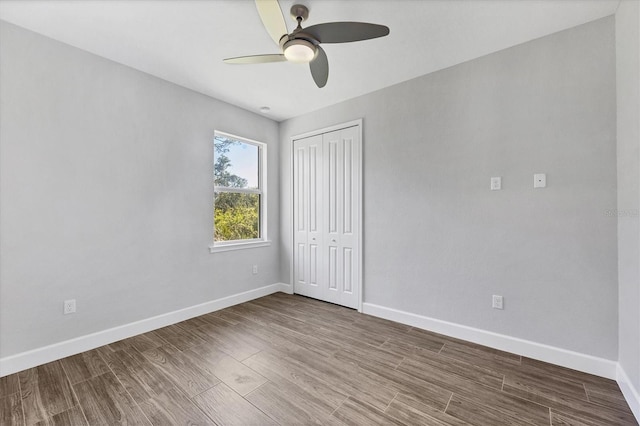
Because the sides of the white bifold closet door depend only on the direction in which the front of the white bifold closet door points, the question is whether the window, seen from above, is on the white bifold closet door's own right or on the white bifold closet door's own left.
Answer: on the white bifold closet door's own right

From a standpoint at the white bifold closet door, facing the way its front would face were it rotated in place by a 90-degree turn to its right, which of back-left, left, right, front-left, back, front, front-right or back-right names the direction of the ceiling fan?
back-left

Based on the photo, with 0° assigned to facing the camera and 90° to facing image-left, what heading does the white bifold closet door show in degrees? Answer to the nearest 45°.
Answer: approximately 45°
